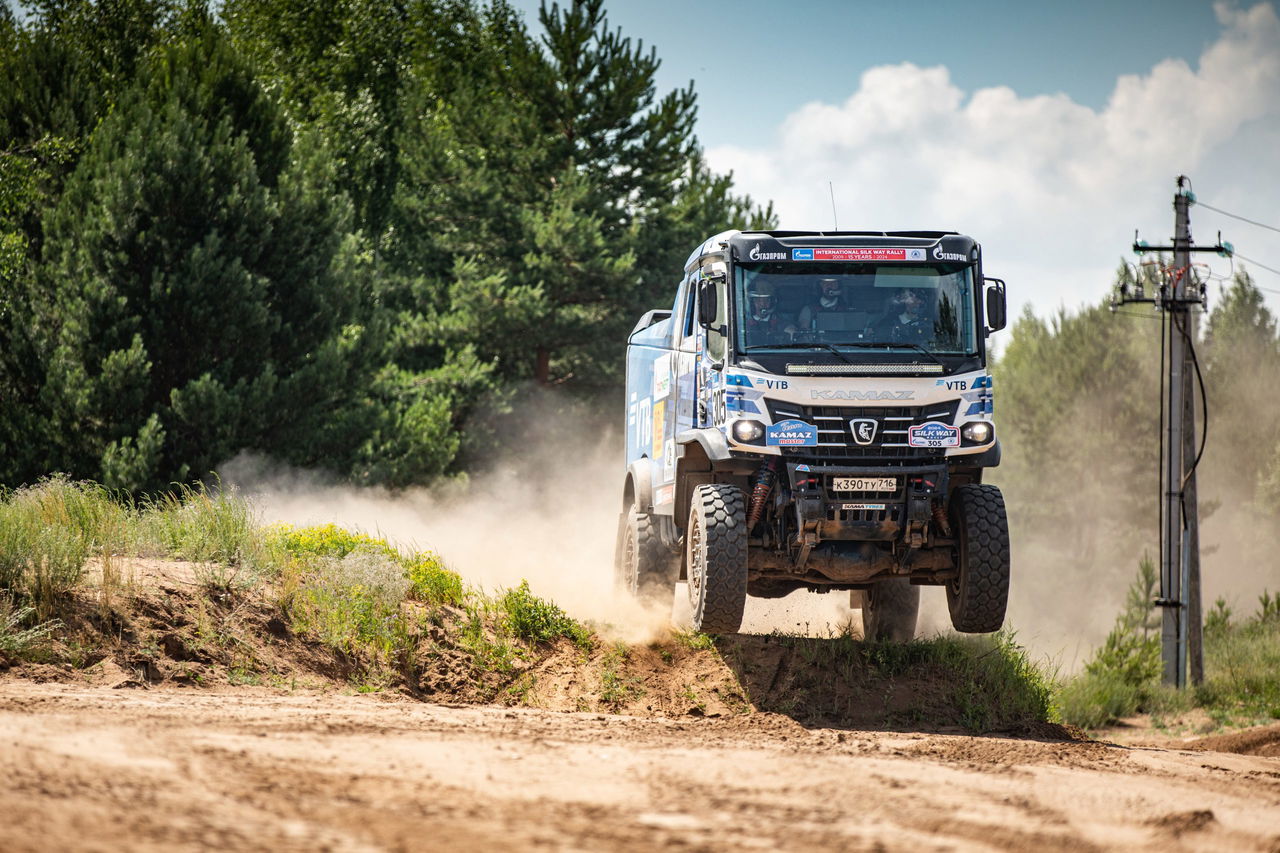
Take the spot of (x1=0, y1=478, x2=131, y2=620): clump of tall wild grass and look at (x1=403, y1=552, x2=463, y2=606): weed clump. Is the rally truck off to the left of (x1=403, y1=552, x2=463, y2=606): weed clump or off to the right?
right

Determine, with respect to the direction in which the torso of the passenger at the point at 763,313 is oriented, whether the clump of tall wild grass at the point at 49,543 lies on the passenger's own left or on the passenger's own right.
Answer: on the passenger's own right

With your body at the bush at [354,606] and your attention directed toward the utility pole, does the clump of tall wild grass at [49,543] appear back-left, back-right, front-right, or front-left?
back-left

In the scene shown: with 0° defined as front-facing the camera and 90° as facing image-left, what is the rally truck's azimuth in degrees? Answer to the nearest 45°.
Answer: approximately 0°

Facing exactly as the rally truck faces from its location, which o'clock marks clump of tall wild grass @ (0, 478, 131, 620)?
The clump of tall wild grass is roughly at 3 o'clock from the rally truck.

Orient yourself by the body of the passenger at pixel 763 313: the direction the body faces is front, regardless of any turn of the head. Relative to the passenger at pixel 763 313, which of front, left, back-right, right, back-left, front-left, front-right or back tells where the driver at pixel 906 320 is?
left

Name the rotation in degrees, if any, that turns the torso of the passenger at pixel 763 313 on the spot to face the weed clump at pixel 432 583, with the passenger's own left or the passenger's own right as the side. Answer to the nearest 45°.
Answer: approximately 135° to the passenger's own right
